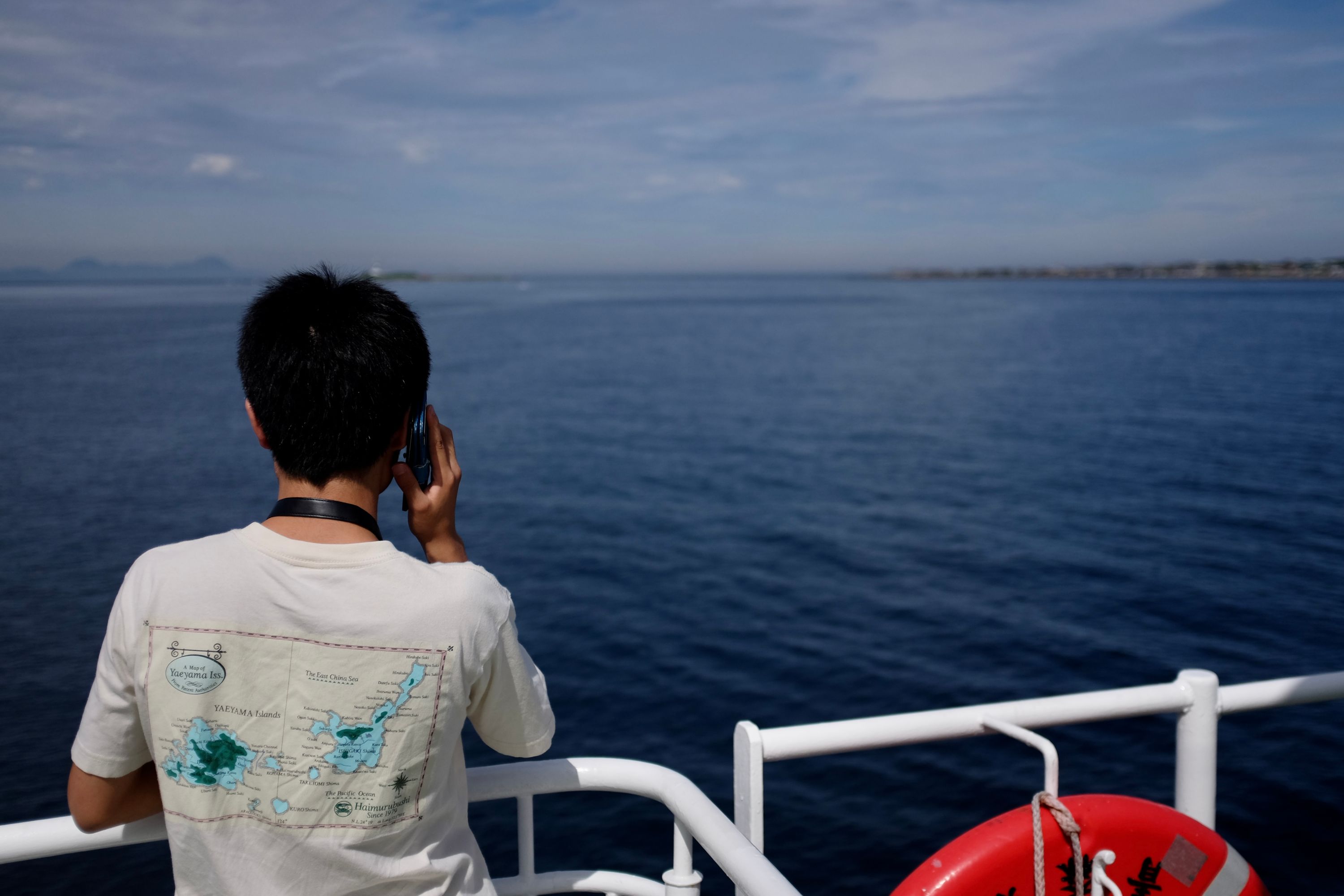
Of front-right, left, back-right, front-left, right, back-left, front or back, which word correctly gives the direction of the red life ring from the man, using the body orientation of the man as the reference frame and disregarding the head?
right

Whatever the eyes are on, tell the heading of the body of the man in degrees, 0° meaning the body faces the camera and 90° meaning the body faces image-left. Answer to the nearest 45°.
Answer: approximately 180°

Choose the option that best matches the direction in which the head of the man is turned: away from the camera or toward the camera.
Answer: away from the camera
